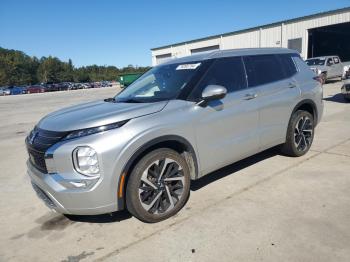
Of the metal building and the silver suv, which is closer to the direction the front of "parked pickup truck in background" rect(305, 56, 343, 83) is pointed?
the silver suv

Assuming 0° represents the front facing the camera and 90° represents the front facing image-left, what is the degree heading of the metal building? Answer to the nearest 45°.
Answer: approximately 45°

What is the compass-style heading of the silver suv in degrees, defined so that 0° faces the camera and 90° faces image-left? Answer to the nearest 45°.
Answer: approximately 45°

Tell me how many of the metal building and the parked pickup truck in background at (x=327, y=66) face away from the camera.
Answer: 0

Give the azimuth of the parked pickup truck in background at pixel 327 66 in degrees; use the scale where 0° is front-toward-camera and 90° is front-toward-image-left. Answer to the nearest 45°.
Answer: approximately 45°

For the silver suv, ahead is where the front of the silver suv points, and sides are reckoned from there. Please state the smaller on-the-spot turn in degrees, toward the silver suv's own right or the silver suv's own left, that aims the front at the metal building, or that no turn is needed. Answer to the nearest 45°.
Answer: approximately 180°

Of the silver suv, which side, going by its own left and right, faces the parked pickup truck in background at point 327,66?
back

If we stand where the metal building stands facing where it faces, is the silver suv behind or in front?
in front
